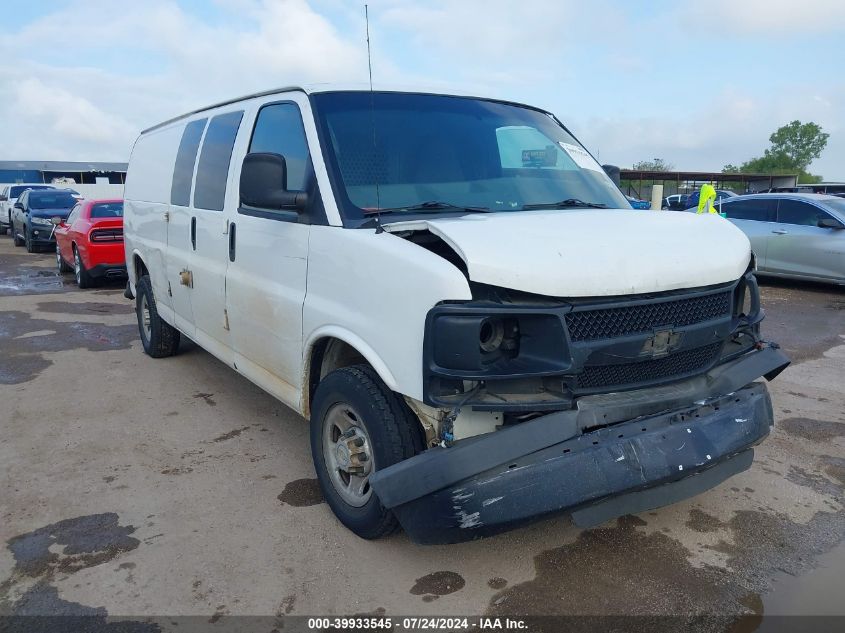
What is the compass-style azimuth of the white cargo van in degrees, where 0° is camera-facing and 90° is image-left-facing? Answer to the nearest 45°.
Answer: approximately 315°

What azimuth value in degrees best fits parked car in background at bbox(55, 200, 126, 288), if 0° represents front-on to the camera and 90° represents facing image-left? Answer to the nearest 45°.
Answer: approximately 135°

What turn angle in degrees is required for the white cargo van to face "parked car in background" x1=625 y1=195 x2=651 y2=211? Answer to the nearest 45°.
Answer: approximately 90° to its left

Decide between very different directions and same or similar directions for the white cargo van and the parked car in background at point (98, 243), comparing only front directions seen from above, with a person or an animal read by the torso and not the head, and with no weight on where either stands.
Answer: very different directions

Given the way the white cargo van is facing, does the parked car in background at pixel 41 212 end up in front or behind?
behind

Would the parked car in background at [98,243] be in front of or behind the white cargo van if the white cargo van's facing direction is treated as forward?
behind

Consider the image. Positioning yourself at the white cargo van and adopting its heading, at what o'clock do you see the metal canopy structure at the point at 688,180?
The metal canopy structure is roughly at 8 o'clock from the white cargo van.

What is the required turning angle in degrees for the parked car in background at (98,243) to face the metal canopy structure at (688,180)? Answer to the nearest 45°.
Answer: approximately 90° to its right
